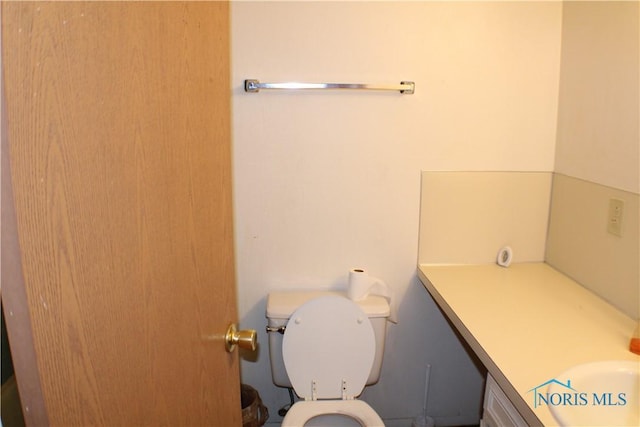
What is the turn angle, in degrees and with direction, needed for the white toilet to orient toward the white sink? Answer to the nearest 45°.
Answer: approximately 45° to its left

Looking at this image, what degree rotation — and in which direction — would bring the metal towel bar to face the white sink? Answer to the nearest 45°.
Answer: approximately 45° to its left

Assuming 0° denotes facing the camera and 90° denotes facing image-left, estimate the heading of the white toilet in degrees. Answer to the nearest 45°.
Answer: approximately 0°

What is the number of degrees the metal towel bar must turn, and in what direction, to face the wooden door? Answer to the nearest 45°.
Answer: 0° — it already faces it

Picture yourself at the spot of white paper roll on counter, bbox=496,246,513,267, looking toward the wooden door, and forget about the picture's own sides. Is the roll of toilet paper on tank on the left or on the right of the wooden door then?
right

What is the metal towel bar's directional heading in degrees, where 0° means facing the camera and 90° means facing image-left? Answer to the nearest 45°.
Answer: approximately 0°

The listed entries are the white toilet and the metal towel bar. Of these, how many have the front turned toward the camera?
2
